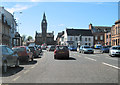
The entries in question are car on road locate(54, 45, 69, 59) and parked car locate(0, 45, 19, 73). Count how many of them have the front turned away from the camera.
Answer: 1
